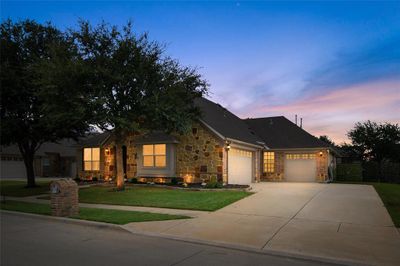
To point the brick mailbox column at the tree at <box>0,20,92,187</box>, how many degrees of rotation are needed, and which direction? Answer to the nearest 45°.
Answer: approximately 135° to its right

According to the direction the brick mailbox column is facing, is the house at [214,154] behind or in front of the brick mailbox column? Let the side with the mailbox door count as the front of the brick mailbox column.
behind

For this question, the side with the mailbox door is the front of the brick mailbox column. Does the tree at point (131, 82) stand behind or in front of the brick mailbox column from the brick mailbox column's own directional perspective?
behind

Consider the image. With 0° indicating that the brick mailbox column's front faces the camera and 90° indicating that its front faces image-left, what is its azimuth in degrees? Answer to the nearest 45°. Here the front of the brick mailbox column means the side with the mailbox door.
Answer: approximately 45°

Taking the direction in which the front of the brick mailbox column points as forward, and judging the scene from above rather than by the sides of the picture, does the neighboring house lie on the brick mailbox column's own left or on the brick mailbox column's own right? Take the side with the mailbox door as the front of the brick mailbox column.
on the brick mailbox column's own right
